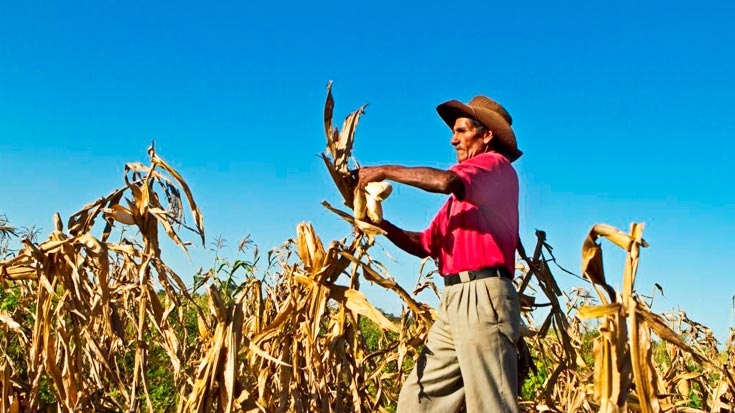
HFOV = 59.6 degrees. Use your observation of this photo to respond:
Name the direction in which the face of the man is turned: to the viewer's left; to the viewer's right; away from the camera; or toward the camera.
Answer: to the viewer's left

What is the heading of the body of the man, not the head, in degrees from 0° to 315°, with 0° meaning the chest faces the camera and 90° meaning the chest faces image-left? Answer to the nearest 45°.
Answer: approximately 45°
